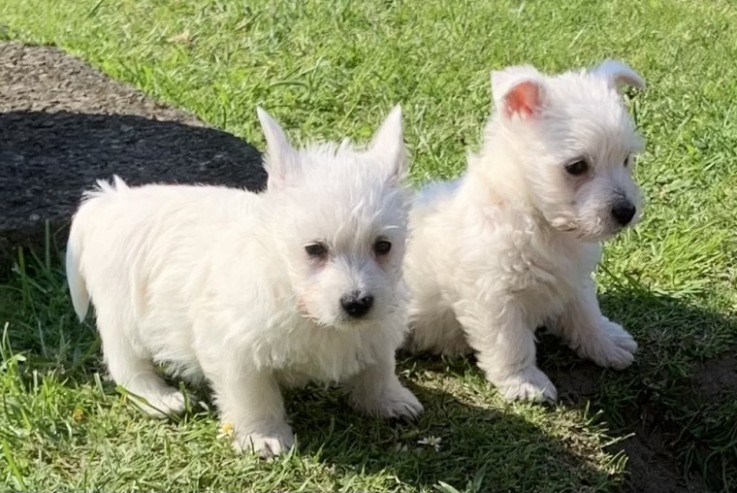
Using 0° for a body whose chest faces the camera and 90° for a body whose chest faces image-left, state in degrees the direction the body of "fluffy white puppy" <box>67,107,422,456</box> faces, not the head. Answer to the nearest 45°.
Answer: approximately 315°

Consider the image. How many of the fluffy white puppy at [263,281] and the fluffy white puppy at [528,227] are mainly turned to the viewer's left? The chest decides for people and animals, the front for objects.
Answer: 0

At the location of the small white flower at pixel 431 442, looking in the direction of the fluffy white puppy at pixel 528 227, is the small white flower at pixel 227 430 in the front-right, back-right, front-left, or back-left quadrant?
back-left

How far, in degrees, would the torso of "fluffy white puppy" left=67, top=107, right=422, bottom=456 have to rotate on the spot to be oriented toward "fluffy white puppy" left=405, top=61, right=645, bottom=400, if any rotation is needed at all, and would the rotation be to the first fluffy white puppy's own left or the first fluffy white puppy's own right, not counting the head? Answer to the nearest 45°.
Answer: approximately 45° to the first fluffy white puppy's own left

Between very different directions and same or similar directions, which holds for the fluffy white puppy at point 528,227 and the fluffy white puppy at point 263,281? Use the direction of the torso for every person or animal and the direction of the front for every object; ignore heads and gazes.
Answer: same or similar directions

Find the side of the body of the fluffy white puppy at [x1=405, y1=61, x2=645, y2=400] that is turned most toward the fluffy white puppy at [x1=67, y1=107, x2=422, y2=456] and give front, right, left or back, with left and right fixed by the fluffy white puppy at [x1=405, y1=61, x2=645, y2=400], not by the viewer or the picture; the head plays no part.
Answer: right

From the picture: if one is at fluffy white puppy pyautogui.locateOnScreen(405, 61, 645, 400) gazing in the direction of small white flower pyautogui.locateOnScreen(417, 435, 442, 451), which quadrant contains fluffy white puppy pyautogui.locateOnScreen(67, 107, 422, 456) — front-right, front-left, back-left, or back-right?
front-right

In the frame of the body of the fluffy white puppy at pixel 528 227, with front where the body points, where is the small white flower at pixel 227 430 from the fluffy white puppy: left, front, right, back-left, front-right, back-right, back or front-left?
right

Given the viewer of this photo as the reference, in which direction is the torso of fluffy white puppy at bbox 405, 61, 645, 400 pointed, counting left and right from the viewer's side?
facing the viewer and to the right of the viewer
